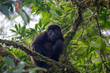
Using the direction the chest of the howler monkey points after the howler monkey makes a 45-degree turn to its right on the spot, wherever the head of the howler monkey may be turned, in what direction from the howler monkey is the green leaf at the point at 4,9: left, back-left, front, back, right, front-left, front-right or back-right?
front

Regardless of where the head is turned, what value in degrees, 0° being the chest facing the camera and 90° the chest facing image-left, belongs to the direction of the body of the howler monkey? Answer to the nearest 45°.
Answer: approximately 315°
